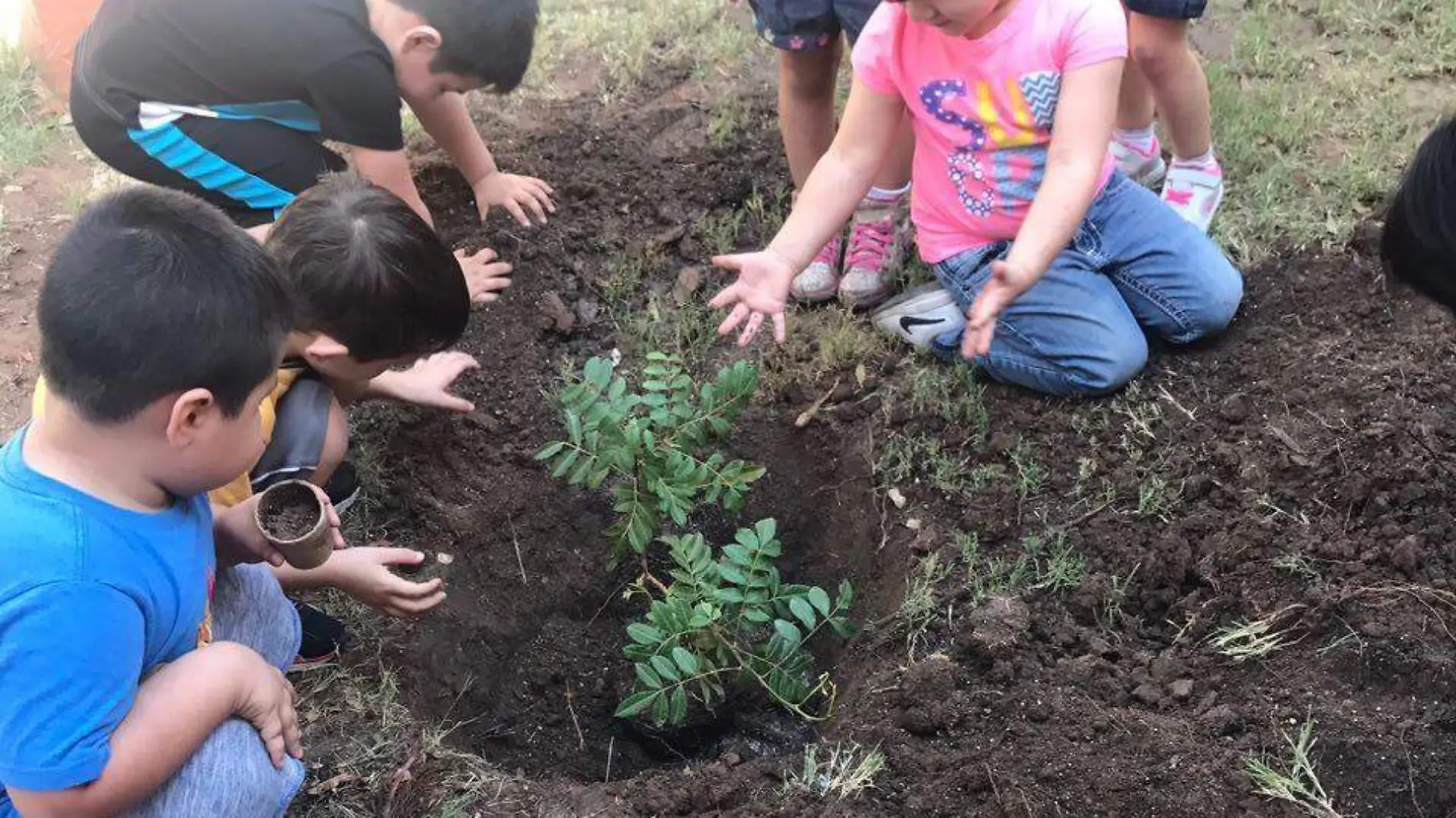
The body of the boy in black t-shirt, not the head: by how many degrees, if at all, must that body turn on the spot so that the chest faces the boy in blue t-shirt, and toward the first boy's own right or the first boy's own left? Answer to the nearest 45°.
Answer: approximately 90° to the first boy's own right

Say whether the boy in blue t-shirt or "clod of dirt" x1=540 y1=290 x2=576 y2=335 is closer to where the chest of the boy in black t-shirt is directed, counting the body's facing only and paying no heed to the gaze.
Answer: the clod of dirt

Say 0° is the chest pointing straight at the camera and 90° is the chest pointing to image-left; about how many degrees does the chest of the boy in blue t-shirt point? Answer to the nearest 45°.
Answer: approximately 270°

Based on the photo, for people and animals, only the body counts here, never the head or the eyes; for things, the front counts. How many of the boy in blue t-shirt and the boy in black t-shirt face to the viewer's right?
2

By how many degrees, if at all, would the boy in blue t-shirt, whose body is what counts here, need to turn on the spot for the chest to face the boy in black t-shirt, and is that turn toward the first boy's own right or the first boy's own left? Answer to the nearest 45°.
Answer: approximately 90° to the first boy's own left

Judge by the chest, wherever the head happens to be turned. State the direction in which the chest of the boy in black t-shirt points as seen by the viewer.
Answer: to the viewer's right

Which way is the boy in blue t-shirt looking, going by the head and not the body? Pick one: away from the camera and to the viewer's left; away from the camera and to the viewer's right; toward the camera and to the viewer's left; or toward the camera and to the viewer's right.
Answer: away from the camera and to the viewer's right

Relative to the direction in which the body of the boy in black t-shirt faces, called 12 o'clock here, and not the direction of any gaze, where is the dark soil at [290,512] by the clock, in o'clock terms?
The dark soil is roughly at 3 o'clock from the boy in black t-shirt.

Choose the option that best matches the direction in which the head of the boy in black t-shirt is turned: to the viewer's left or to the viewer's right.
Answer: to the viewer's right
